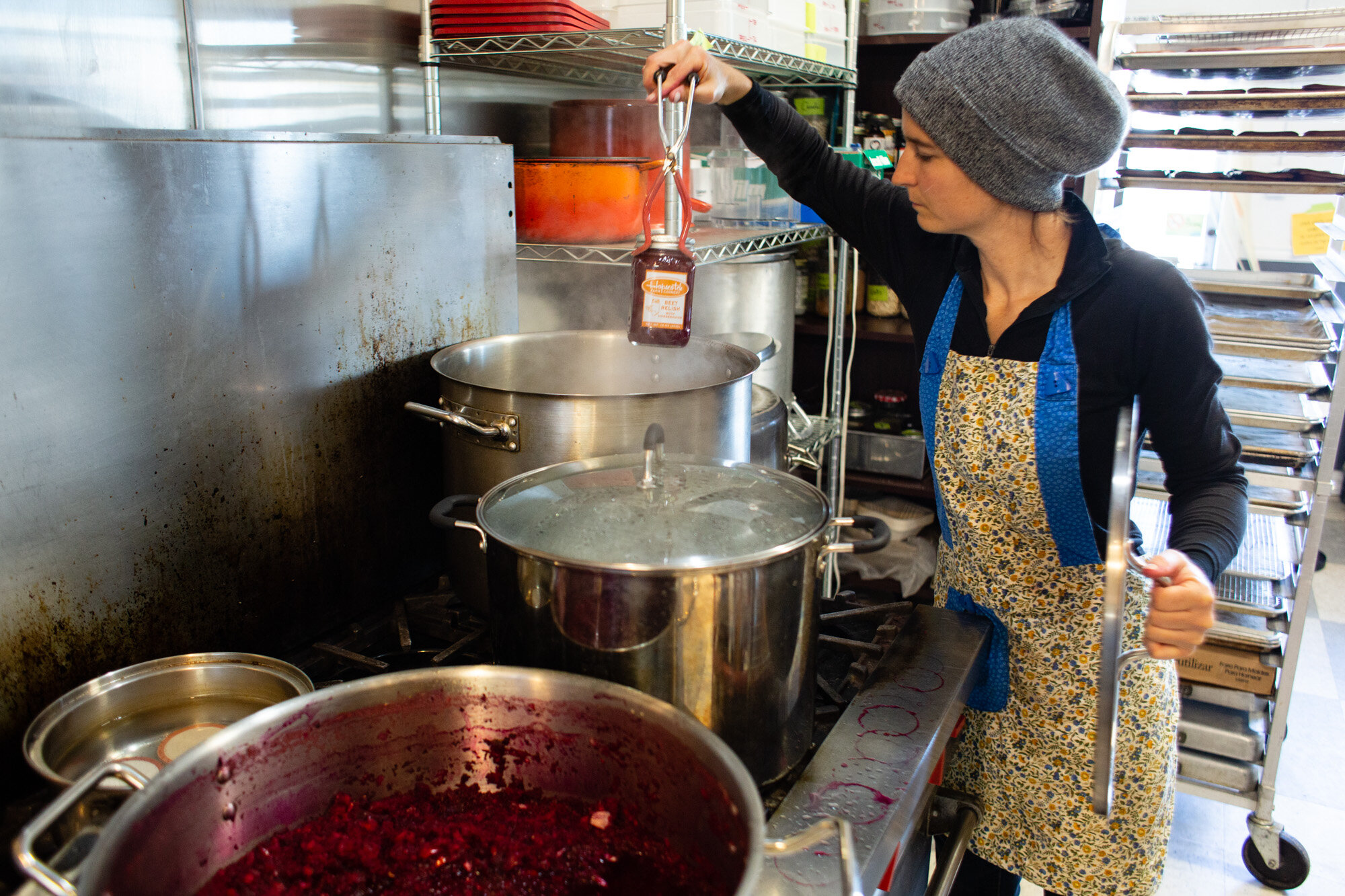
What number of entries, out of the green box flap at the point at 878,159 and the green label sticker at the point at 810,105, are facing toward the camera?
2

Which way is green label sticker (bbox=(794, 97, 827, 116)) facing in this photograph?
toward the camera

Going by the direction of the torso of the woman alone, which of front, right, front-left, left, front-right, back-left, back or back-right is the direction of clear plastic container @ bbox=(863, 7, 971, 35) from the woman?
back-right

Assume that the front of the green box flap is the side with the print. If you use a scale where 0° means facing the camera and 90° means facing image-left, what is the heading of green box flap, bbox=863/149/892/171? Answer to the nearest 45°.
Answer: approximately 0°

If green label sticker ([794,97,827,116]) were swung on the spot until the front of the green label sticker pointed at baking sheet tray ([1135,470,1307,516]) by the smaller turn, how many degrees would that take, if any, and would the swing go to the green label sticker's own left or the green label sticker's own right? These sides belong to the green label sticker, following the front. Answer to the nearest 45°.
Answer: approximately 45° to the green label sticker's own left

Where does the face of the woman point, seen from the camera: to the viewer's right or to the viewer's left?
to the viewer's left

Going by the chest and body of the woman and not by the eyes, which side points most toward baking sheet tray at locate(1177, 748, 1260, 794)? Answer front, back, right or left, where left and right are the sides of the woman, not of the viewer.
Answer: back

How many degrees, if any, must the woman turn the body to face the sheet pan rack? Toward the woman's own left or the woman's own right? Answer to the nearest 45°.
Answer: approximately 180°

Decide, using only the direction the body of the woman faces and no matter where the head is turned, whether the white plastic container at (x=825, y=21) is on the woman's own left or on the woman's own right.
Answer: on the woman's own right

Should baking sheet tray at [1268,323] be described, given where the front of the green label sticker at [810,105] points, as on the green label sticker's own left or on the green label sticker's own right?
on the green label sticker's own left

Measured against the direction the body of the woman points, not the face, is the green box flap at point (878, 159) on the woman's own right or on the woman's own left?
on the woman's own right
